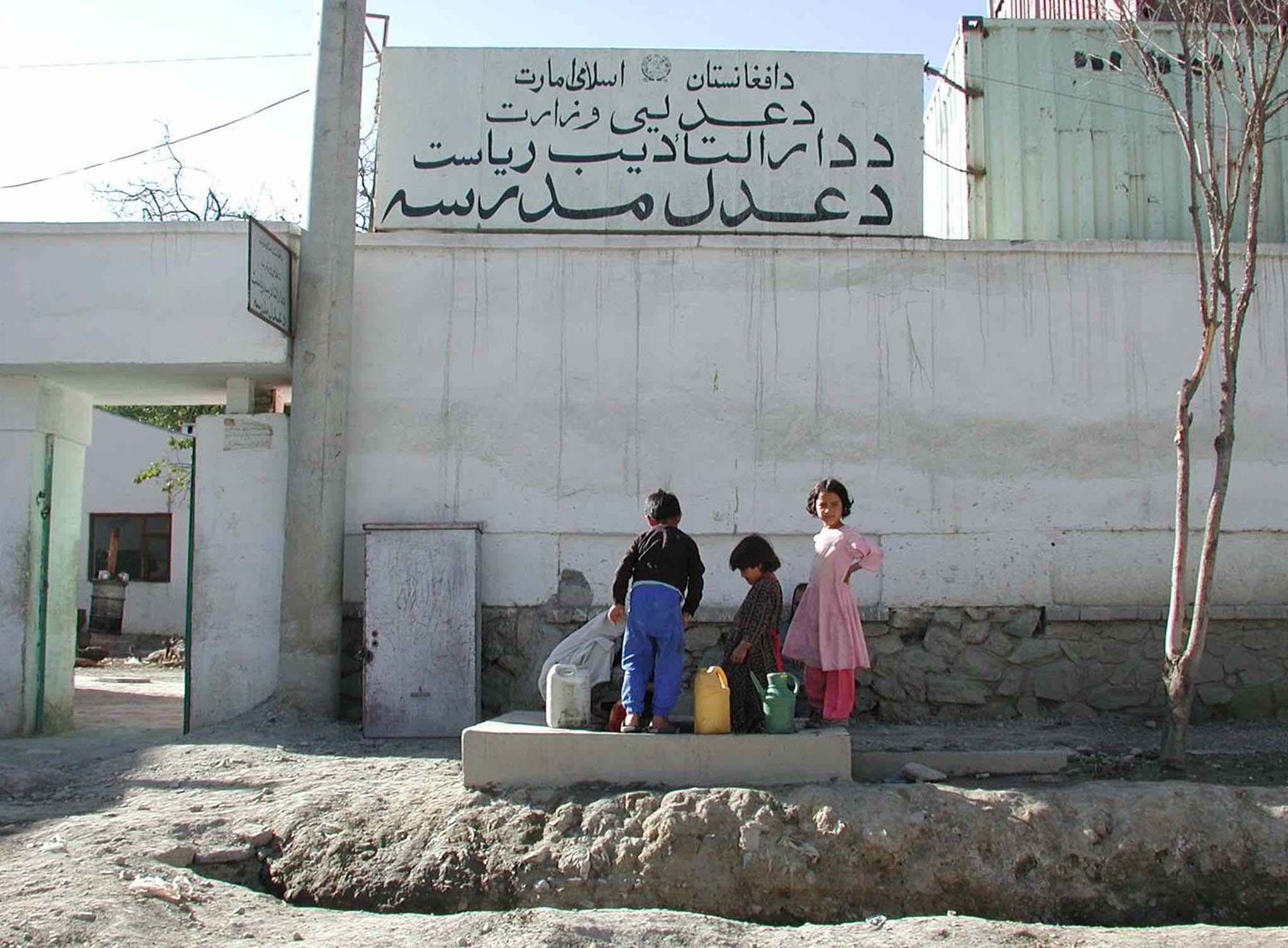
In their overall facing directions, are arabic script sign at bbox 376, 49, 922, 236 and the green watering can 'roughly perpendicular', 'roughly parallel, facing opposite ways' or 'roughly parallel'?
roughly perpendicular

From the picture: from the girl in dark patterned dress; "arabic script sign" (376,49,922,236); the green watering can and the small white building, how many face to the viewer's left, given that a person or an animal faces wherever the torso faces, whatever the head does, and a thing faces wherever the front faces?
2

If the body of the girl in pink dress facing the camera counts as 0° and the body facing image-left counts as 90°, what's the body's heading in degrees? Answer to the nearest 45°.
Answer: approximately 45°

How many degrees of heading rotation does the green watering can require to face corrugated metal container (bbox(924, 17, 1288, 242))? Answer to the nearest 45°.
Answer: approximately 135° to its right

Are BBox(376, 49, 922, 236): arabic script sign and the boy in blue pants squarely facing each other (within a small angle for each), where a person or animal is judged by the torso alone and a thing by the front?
yes

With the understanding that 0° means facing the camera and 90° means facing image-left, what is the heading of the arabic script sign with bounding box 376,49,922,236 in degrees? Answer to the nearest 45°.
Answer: approximately 0°

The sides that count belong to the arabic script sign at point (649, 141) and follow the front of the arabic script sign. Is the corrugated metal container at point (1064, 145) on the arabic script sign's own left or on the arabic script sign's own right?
on the arabic script sign's own left
